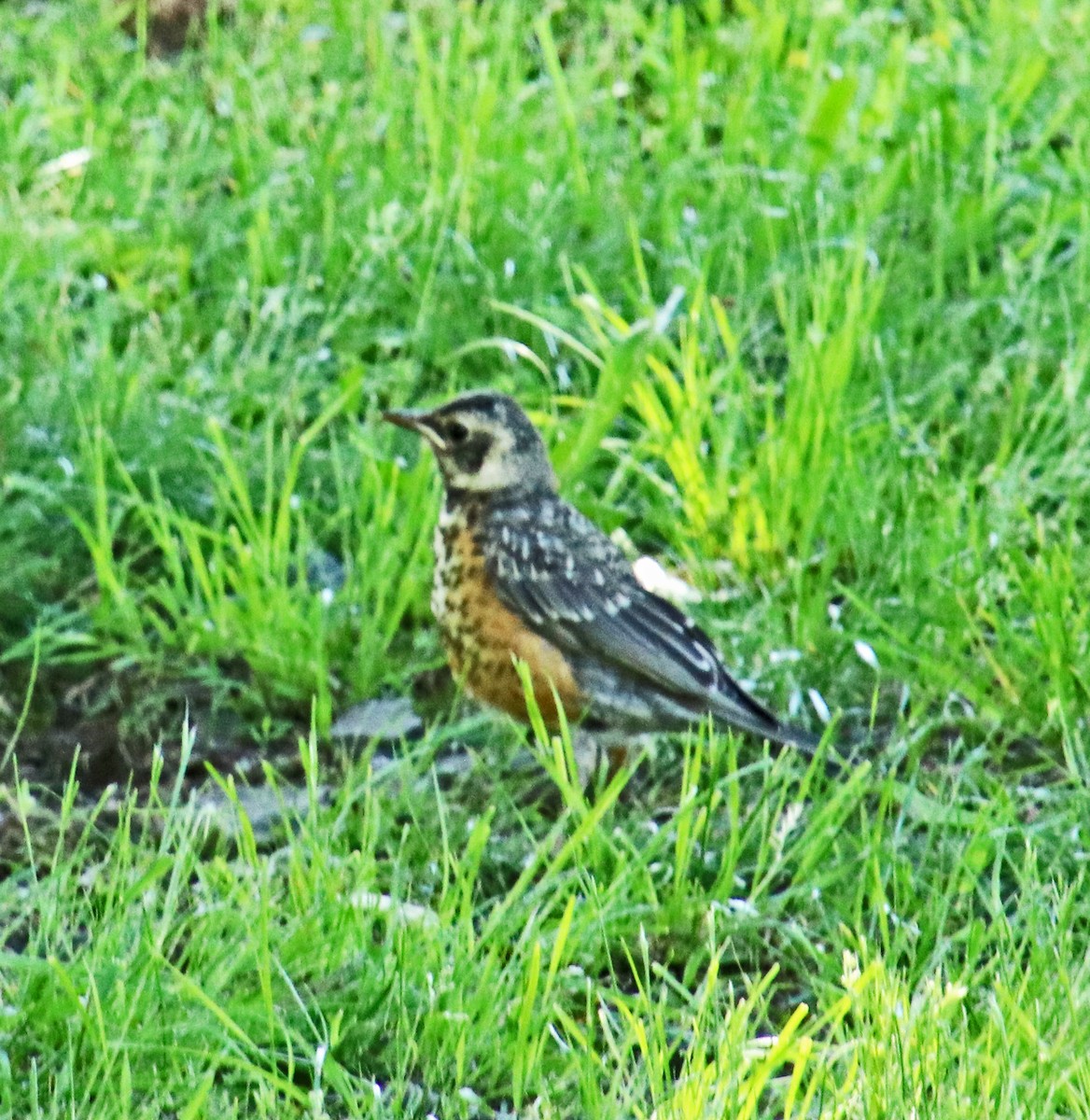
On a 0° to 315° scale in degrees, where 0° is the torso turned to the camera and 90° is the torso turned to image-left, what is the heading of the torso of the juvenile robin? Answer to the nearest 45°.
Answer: approximately 90°
